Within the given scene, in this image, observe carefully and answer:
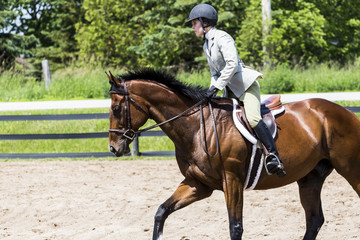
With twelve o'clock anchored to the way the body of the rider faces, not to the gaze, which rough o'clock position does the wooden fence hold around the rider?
The wooden fence is roughly at 2 o'clock from the rider.

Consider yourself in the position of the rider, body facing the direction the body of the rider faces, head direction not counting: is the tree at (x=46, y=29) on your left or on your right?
on your right

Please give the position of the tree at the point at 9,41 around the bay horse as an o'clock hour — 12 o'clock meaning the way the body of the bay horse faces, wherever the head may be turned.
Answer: The tree is roughly at 2 o'clock from the bay horse.

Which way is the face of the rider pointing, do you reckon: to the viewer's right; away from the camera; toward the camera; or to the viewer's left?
to the viewer's left

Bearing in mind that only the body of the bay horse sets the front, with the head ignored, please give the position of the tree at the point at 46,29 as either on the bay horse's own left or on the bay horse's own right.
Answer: on the bay horse's own right

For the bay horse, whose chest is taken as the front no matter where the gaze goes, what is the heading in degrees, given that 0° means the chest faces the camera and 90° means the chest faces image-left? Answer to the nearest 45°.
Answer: approximately 90°

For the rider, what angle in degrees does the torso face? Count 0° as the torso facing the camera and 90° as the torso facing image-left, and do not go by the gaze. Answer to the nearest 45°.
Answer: approximately 90°
